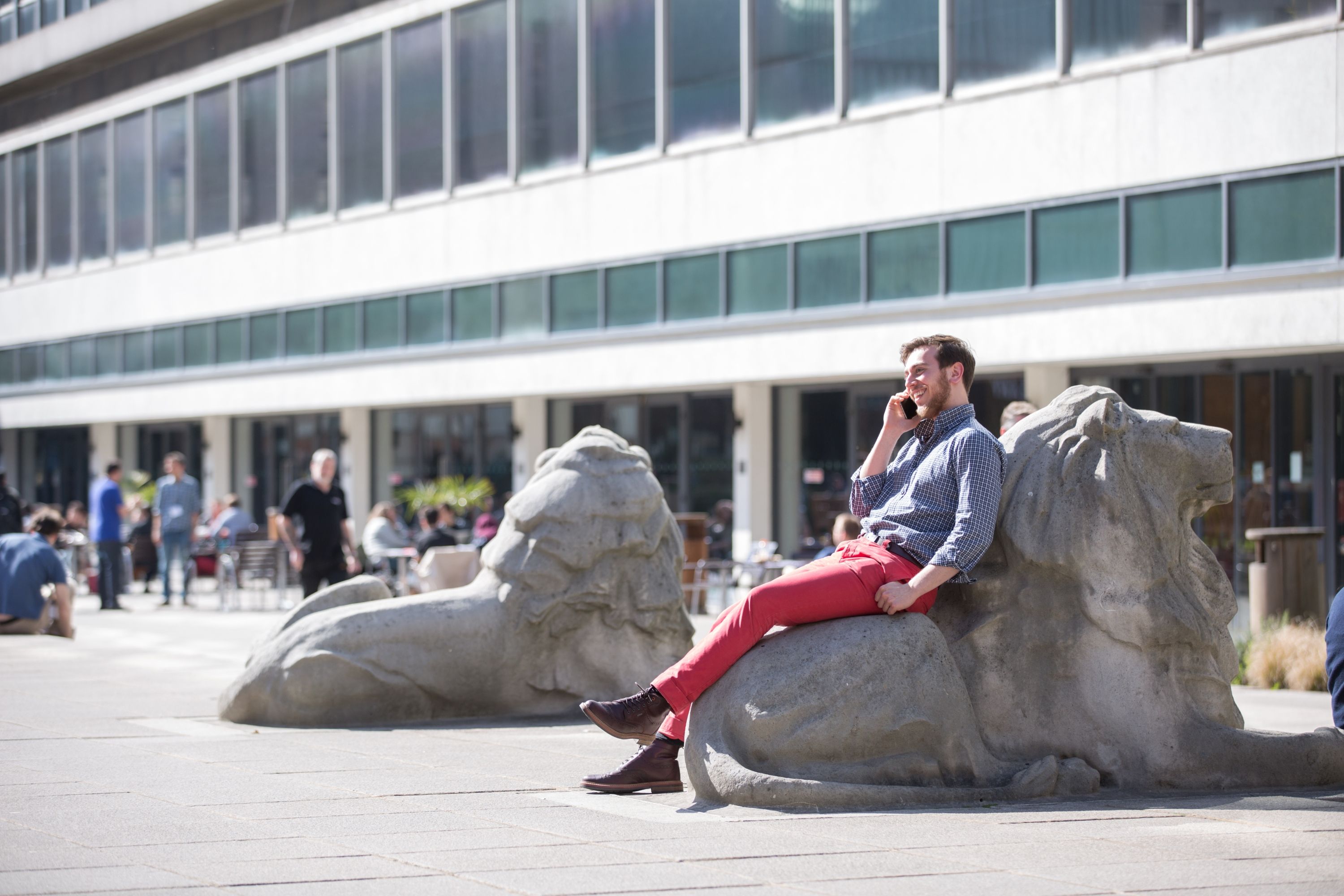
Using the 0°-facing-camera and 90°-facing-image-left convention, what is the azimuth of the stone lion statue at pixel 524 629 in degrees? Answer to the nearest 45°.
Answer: approximately 225°

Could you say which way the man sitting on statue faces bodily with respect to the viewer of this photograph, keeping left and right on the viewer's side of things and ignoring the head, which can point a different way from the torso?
facing to the left of the viewer

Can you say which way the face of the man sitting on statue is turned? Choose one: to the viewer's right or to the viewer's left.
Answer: to the viewer's left

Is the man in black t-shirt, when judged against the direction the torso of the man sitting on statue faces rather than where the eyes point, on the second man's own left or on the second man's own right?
on the second man's own right

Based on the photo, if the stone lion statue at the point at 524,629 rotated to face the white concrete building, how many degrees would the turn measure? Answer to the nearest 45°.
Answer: approximately 45° to its left

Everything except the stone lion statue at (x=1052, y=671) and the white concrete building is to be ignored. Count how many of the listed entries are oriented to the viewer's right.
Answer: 1

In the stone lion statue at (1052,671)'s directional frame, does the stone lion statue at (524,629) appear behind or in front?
behind

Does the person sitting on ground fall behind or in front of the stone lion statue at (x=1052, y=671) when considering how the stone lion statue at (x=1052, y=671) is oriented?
behind

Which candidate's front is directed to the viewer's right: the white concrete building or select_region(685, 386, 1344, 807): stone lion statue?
the stone lion statue

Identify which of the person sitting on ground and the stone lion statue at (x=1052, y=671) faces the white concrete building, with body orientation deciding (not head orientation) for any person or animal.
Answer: the person sitting on ground
